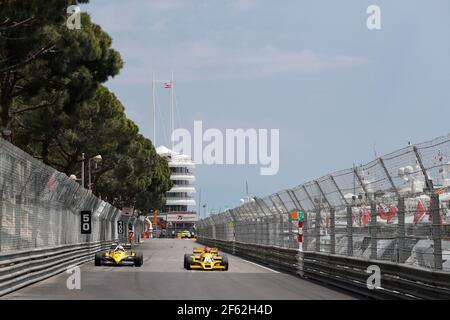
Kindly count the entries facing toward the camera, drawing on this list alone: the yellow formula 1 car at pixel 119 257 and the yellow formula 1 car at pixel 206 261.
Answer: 2

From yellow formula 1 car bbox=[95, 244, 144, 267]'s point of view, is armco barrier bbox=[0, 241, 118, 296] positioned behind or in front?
in front

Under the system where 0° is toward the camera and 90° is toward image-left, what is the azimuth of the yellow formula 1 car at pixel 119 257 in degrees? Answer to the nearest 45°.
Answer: approximately 0°

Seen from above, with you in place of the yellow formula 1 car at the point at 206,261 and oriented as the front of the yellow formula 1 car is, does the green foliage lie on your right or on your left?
on your right

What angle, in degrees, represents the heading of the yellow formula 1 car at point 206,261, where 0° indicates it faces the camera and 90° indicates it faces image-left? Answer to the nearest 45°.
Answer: approximately 0°

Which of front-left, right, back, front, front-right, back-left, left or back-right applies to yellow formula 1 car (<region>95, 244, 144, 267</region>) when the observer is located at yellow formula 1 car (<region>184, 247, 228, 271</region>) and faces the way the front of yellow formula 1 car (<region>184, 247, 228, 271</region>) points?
back-right
